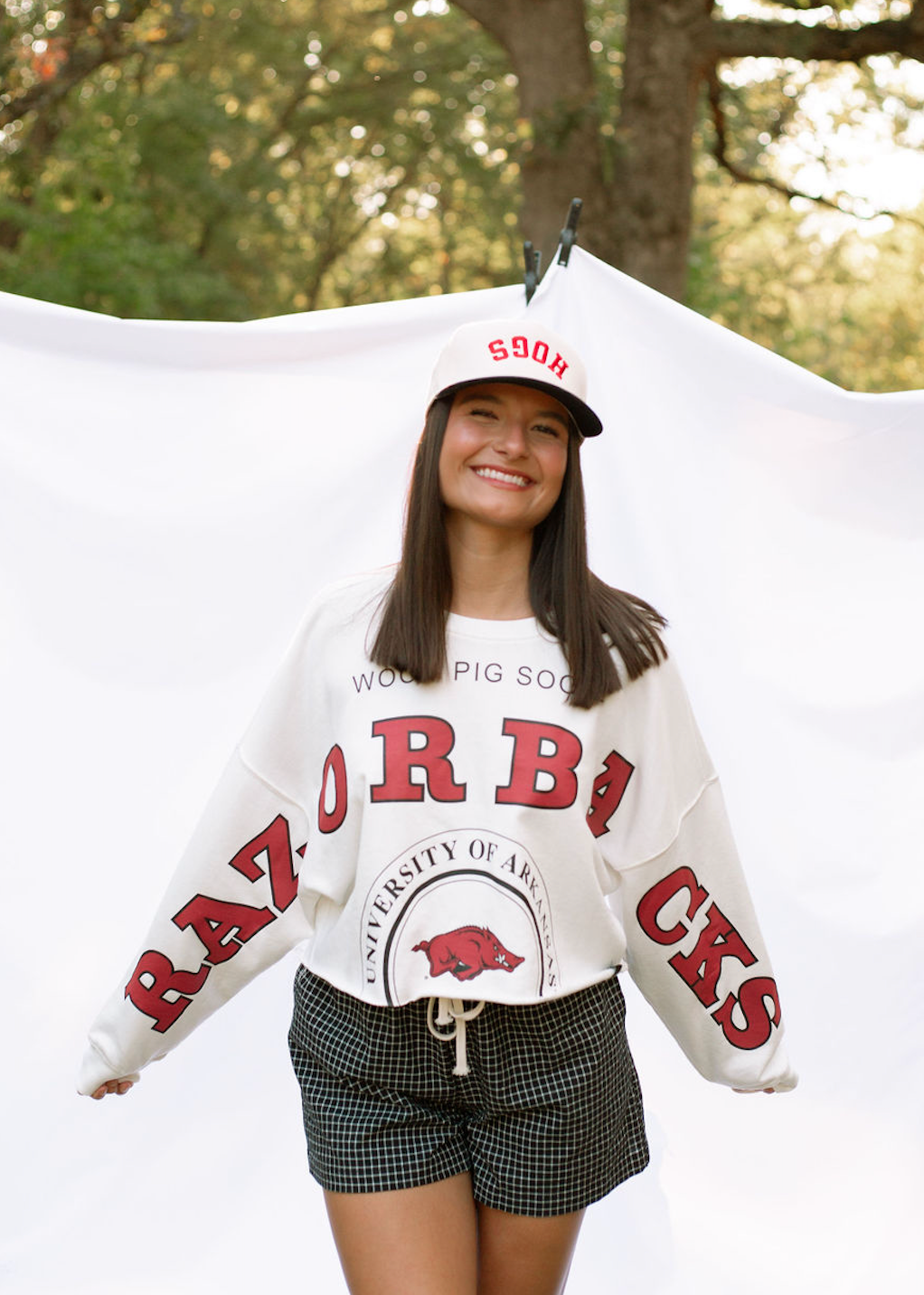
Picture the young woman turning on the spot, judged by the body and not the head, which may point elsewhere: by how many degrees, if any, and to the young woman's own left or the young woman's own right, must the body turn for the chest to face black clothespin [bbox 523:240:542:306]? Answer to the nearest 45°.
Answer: approximately 180°

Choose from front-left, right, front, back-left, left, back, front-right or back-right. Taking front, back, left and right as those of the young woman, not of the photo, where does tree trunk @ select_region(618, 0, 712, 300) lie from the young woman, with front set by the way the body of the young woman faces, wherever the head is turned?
back

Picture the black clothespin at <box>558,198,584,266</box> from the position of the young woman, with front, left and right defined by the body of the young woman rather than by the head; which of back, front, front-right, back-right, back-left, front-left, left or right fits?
back

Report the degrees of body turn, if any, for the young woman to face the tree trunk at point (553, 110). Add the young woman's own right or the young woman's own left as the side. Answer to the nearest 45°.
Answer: approximately 180°

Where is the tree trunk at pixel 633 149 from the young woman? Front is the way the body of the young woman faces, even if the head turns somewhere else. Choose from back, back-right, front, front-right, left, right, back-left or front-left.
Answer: back

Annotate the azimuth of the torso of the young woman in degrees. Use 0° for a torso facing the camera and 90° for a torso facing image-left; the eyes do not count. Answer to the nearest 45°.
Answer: approximately 0°
